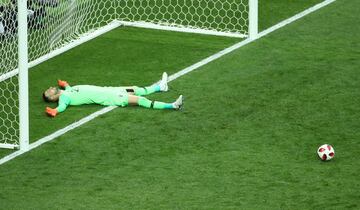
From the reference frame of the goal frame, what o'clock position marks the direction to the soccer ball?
The soccer ball is roughly at 11 o'clock from the goal frame.

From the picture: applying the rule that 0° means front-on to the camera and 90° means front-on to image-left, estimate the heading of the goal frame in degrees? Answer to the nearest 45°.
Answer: approximately 315°
